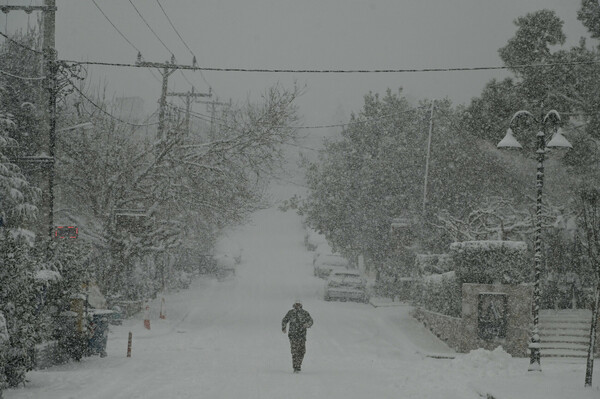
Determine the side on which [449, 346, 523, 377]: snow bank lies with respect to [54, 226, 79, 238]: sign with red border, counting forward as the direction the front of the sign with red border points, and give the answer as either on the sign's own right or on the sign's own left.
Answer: on the sign's own left

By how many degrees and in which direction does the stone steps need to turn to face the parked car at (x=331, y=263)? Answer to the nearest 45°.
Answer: approximately 135° to its right

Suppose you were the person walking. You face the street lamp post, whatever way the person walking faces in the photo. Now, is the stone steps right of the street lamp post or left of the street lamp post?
left

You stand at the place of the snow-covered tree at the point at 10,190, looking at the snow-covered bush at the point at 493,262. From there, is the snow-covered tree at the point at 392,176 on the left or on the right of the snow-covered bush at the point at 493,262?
left

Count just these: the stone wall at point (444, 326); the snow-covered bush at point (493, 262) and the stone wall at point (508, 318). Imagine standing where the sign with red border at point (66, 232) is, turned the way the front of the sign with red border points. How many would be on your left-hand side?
3

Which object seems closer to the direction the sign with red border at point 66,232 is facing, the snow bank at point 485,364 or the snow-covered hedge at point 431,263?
the snow bank

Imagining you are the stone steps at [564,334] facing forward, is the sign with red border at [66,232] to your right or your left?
on your right
